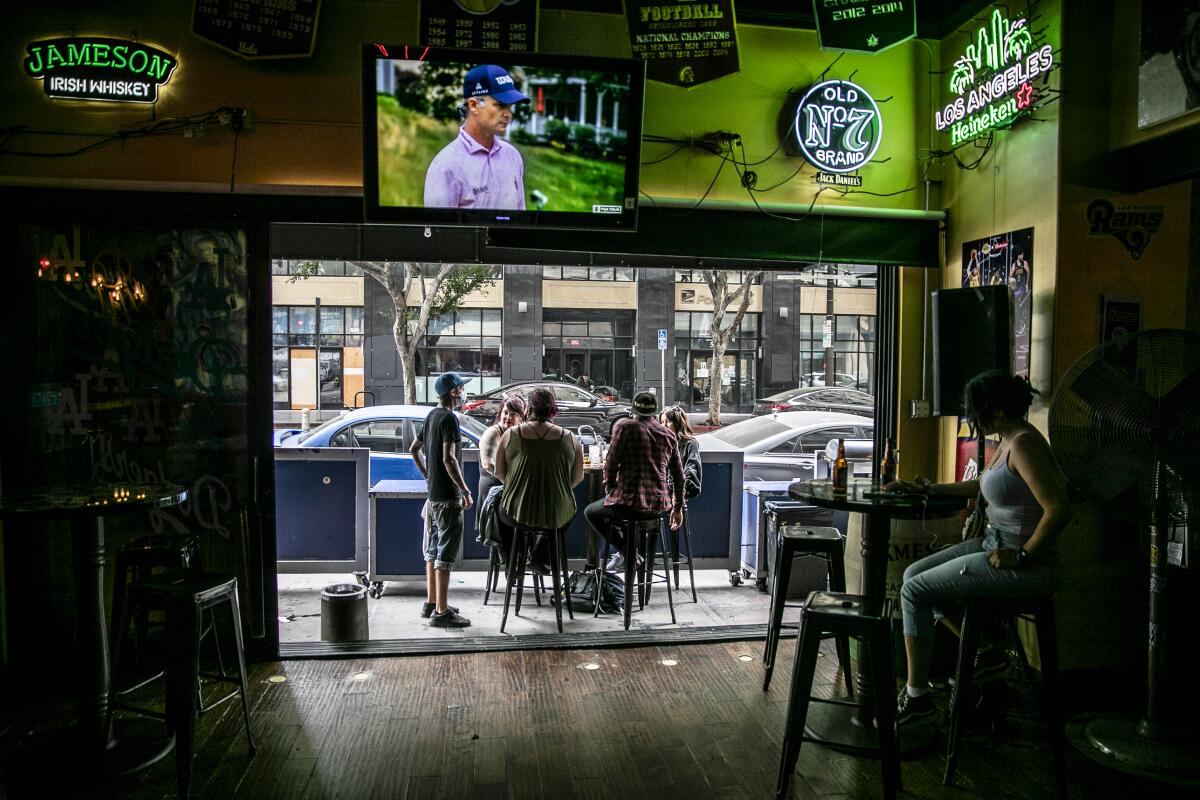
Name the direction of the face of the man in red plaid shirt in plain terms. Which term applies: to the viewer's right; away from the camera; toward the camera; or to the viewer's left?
away from the camera

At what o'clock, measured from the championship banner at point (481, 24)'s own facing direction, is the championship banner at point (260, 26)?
the championship banner at point (260, 26) is roughly at 3 o'clock from the championship banner at point (481, 24).

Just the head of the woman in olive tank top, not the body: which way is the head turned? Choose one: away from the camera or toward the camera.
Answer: away from the camera

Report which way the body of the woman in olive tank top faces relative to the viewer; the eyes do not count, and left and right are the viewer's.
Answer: facing away from the viewer

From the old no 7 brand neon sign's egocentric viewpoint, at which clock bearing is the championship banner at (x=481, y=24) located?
The championship banner is roughly at 2 o'clock from the old no 7 brand neon sign.

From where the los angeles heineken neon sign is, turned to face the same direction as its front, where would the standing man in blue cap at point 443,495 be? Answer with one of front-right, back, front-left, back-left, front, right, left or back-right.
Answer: front-right

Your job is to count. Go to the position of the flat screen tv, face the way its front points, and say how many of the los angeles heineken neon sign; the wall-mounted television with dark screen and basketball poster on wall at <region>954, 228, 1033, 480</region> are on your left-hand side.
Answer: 3

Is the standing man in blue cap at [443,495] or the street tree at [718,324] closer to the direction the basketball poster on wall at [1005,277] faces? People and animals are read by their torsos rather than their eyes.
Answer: the standing man in blue cap
